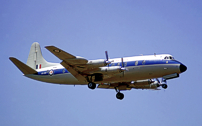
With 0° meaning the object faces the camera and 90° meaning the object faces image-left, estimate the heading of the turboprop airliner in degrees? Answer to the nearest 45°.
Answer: approximately 315°
